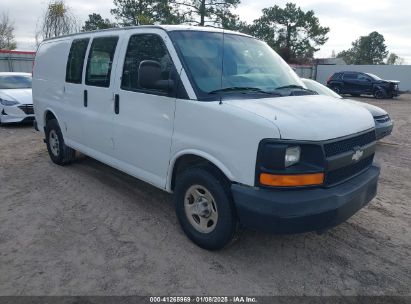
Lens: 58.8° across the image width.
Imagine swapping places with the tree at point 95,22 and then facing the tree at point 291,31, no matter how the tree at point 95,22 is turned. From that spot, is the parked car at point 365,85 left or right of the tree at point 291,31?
right

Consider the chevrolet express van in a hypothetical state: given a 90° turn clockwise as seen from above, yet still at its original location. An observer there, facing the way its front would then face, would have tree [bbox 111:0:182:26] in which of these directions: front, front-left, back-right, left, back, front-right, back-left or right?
back-right

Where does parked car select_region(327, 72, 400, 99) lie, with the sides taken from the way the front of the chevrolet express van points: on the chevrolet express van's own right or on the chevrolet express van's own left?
on the chevrolet express van's own left

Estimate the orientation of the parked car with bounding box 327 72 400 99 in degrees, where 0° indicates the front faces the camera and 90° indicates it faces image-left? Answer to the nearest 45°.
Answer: approximately 315°

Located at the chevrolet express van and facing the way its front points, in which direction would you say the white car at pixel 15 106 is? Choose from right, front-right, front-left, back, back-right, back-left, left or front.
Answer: back

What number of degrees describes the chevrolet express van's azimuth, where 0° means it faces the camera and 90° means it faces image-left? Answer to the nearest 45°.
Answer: approximately 315°
